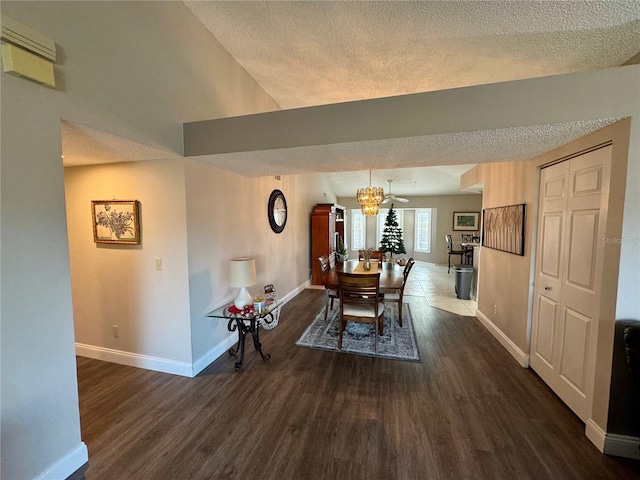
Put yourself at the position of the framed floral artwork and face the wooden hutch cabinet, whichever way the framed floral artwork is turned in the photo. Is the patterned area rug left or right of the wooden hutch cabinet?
right

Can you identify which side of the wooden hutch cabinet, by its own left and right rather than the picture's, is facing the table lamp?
right

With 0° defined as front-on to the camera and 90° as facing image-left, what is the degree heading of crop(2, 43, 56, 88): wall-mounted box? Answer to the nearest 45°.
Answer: approximately 315°

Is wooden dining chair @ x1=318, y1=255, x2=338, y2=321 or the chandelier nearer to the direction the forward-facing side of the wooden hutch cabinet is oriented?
the chandelier

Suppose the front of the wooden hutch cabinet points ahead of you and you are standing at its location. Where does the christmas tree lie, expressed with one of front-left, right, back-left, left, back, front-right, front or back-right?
front-left

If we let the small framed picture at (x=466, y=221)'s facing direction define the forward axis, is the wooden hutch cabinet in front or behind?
in front

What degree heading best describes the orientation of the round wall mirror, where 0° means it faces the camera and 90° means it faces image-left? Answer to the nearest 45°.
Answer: approximately 315°

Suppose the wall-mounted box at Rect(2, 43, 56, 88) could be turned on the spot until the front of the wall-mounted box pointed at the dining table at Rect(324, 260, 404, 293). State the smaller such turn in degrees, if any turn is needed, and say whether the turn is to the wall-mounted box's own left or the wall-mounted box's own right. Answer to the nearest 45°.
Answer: approximately 45° to the wall-mounted box's own left

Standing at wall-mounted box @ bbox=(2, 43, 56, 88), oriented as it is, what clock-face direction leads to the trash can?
The trash can is roughly at 11 o'clock from the wall-mounted box.

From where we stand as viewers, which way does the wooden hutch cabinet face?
facing to the right of the viewer

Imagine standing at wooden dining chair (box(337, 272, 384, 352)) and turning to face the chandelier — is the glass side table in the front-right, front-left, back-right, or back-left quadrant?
back-left

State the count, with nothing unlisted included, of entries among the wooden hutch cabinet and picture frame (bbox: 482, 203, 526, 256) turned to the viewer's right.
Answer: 1
